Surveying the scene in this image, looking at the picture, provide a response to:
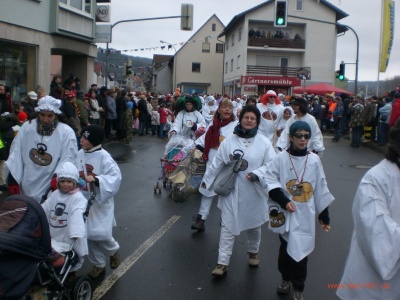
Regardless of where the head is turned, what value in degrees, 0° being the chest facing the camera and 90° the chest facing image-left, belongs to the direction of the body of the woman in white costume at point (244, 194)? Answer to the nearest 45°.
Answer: approximately 0°

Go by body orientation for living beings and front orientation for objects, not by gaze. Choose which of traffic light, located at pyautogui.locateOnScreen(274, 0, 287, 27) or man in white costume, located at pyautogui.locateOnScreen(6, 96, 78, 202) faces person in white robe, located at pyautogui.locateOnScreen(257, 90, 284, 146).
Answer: the traffic light

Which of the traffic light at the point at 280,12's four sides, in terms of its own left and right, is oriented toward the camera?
front

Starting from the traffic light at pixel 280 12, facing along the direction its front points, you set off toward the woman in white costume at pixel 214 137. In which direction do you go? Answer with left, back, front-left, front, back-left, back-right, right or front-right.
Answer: front

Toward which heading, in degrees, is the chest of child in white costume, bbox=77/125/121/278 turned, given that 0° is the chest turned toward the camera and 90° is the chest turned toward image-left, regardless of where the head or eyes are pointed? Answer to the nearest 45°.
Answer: approximately 45°

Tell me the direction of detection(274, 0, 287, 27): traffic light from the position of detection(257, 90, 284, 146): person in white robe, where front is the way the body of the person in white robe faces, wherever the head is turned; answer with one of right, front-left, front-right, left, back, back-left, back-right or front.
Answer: back

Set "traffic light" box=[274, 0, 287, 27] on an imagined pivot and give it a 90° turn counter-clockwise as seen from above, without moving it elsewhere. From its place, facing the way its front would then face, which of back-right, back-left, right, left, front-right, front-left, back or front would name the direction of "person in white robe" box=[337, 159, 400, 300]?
right

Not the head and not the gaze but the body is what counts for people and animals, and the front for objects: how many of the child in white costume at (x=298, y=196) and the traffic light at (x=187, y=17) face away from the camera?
1

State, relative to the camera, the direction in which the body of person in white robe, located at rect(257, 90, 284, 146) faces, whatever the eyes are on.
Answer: toward the camera

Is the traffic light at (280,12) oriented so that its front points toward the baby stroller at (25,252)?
yes

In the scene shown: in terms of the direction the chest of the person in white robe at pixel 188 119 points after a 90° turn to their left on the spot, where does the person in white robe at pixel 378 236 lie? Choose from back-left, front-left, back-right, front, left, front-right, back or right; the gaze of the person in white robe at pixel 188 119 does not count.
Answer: right
